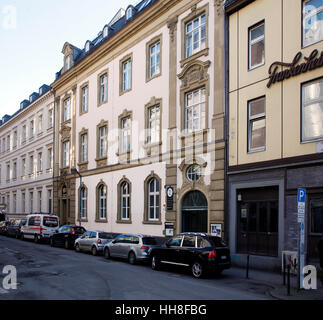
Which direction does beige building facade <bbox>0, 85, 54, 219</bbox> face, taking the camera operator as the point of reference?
facing the viewer and to the left of the viewer

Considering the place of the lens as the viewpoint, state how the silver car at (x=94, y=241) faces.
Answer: facing away from the viewer and to the left of the viewer

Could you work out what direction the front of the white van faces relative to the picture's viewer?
facing away from the viewer and to the left of the viewer

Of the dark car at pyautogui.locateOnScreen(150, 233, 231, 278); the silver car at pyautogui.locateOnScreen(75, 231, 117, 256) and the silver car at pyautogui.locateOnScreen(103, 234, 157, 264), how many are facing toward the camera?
0

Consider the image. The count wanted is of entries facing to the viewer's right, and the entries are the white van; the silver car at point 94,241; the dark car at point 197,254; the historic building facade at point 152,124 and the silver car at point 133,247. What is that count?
0

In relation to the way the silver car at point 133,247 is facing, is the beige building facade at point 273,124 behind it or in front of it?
behind

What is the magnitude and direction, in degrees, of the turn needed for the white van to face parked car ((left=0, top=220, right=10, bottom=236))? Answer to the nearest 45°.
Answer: approximately 45° to its right

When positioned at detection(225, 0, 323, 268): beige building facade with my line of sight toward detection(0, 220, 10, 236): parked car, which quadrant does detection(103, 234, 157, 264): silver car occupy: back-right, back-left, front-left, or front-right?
front-left

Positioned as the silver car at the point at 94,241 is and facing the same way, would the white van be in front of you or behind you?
in front

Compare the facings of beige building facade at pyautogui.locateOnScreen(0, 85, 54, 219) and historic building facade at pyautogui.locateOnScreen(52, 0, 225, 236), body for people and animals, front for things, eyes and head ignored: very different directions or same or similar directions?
same or similar directions

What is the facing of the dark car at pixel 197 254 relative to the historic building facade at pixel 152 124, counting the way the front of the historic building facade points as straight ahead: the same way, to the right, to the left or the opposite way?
to the right
